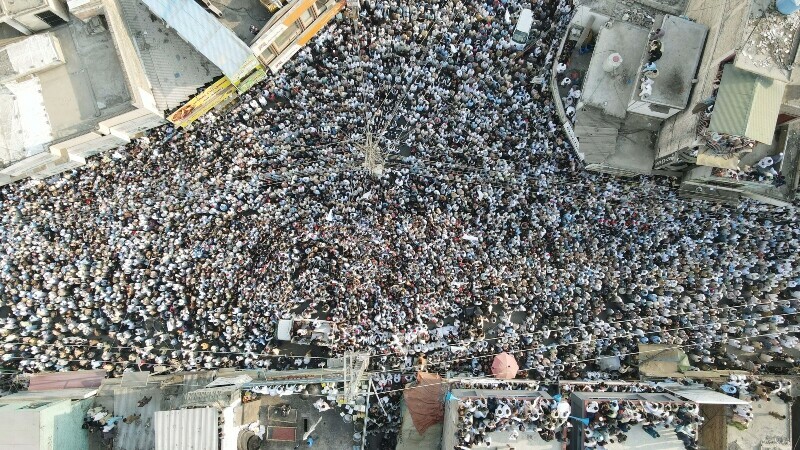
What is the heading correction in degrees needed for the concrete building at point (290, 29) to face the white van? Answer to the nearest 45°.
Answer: approximately 45° to its left

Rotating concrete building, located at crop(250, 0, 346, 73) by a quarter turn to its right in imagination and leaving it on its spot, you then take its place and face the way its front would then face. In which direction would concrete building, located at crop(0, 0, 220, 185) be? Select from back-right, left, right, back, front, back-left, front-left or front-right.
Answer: front-right

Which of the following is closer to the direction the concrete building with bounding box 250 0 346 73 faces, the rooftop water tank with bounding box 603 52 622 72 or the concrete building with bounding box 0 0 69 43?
the rooftop water tank

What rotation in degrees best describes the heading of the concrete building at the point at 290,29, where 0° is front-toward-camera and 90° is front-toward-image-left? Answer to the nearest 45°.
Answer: approximately 315°

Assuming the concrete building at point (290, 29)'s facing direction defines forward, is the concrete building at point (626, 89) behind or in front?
in front

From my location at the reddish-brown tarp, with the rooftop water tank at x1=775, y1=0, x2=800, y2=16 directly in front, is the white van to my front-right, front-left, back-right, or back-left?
front-left

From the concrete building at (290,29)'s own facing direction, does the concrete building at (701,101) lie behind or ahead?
ahead

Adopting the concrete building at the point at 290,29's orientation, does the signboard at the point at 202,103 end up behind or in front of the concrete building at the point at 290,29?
behind

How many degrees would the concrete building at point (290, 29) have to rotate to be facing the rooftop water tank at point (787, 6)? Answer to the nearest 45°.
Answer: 0° — it already faces it

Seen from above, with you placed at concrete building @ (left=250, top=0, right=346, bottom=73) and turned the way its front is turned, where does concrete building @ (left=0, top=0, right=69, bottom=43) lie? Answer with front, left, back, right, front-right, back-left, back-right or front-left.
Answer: back-right
